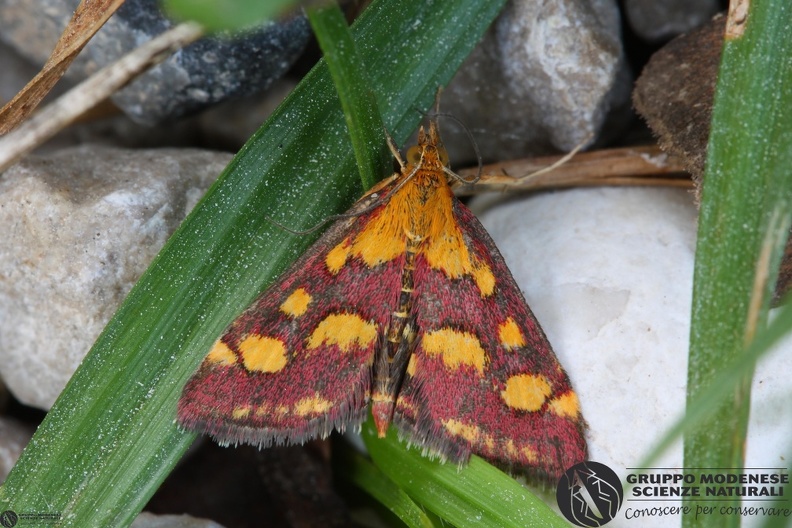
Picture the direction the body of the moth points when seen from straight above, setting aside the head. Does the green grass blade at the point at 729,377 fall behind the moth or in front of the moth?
behind

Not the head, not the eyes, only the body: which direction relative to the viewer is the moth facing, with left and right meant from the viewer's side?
facing away from the viewer

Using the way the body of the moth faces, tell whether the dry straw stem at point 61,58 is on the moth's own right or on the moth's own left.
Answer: on the moth's own left
